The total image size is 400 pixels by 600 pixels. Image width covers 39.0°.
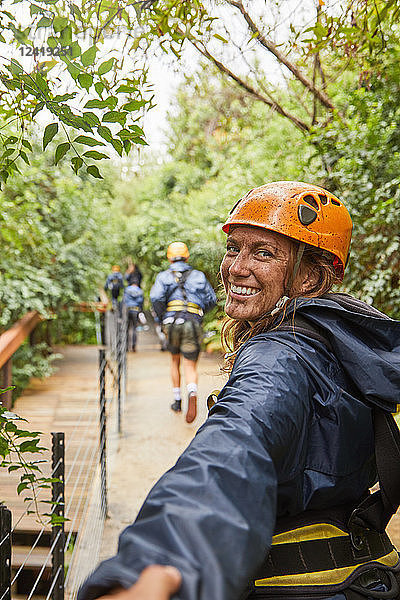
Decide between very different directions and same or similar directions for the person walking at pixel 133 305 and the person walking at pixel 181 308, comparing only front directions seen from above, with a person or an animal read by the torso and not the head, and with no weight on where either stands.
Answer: same or similar directions

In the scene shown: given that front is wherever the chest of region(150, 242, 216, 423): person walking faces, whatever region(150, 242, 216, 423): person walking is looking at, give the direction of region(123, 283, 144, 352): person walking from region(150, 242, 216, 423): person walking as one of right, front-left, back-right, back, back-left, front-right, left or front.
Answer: front

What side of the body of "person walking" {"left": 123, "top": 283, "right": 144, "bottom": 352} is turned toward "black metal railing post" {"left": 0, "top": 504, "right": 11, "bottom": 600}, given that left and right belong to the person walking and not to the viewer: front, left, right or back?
back

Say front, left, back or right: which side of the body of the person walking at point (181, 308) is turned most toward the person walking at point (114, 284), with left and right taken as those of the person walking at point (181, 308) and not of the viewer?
front

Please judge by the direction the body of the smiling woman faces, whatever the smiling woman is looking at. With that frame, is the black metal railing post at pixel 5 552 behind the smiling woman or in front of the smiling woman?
in front

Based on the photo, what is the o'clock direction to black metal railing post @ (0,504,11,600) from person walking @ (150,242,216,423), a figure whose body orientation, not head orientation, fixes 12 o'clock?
The black metal railing post is roughly at 6 o'clock from the person walking.

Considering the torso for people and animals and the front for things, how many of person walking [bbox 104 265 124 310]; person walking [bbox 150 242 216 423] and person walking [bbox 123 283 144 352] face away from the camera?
3

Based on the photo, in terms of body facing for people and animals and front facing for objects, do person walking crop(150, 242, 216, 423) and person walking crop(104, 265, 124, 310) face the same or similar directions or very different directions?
same or similar directions

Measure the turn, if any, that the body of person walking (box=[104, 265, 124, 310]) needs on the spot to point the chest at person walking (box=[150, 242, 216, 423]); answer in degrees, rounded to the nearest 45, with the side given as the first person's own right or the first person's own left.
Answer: approximately 180°

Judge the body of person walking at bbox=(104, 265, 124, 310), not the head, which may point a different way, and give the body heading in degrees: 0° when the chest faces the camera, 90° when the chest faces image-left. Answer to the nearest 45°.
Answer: approximately 180°

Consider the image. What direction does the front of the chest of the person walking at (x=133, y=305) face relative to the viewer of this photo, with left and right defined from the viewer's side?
facing away from the viewer

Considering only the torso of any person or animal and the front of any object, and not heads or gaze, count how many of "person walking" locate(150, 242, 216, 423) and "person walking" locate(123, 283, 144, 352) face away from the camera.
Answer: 2

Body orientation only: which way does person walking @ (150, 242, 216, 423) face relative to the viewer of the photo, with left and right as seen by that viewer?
facing away from the viewer
